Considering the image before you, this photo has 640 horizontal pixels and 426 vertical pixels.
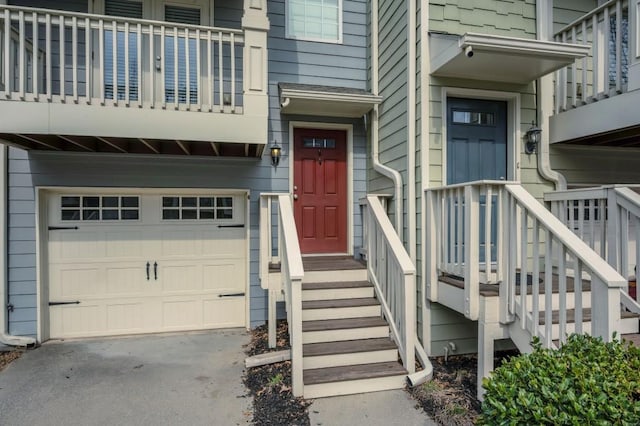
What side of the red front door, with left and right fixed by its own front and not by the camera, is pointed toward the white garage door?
right

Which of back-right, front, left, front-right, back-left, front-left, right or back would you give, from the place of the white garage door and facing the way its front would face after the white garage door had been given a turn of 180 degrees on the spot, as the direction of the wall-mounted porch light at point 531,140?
back-right

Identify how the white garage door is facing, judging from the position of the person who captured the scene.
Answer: facing the viewer

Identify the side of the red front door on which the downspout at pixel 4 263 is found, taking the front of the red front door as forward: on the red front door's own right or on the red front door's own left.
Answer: on the red front door's own right

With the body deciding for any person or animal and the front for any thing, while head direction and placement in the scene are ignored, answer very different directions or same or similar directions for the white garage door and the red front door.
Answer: same or similar directions

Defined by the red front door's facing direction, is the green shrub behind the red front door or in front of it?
in front

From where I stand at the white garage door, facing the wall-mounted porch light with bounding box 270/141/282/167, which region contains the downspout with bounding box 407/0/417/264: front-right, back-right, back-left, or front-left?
front-right

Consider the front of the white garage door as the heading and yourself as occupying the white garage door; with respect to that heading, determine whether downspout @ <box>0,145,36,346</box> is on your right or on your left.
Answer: on your right

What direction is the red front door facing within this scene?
toward the camera

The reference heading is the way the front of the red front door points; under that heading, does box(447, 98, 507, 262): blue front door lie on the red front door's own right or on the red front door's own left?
on the red front door's own left

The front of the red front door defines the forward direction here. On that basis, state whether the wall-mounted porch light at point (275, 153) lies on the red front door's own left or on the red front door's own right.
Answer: on the red front door's own right

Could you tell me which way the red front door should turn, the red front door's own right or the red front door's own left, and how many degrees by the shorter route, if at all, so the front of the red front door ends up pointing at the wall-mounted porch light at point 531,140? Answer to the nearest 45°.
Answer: approximately 45° to the red front door's own left

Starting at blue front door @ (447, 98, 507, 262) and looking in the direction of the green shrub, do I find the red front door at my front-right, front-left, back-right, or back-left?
back-right

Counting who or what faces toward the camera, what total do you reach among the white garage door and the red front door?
2

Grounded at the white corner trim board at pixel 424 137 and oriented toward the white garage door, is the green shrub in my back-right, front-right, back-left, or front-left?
back-left
